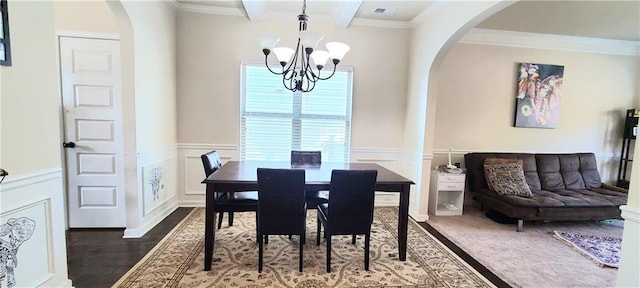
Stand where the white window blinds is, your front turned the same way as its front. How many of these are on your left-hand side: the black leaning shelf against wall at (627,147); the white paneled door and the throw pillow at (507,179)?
2

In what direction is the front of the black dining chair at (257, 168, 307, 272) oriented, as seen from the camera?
facing away from the viewer

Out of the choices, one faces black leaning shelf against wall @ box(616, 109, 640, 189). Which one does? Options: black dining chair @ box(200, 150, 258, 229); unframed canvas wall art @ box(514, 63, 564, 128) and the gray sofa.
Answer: the black dining chair

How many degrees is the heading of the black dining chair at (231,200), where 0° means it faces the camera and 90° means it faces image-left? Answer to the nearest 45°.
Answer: approximately 270°

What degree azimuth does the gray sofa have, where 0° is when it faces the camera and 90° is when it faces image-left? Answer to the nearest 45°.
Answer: approximately 315°

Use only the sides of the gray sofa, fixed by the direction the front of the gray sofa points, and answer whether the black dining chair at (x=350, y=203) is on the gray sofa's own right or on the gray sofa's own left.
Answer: on the gray sofa's own right

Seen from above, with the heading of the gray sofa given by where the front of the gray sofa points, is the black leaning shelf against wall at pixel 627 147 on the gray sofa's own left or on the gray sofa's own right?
on the gray sofa's own left

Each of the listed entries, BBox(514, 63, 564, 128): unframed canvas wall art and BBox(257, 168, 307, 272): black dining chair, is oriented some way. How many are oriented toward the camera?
1

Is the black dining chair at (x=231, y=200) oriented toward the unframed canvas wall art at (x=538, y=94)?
yes

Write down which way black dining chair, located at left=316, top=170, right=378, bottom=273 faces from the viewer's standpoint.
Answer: facing away from the viewer

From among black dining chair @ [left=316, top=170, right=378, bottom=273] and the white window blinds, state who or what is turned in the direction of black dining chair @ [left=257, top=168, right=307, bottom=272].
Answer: the white window blinds

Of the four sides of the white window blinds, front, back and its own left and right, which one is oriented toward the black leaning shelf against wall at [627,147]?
left

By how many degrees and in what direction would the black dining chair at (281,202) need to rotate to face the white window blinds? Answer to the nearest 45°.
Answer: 0° — it already faces it

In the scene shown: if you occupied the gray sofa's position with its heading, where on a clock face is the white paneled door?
The white paneled door is roughly at 3 o'clock from the gray sofa.

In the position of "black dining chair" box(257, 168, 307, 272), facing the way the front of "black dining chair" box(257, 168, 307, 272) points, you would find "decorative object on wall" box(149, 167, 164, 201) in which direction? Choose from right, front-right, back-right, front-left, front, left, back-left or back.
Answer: front-left
